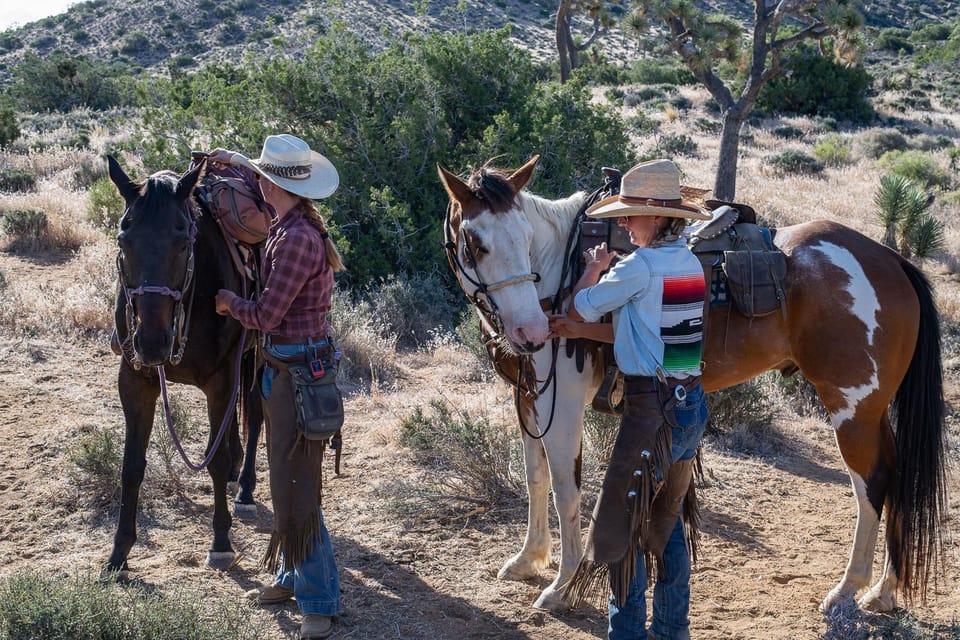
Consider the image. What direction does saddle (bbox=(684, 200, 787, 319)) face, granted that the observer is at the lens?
facing to the left of the viewer

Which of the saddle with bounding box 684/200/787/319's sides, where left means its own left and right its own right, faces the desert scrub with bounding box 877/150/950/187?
right

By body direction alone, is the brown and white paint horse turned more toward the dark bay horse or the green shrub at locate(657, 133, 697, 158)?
the dark bay horse

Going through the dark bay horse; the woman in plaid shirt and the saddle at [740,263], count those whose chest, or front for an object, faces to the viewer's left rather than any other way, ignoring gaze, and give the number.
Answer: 2

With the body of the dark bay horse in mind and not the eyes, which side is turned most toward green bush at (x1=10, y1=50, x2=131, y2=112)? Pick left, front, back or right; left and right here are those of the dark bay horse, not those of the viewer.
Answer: back

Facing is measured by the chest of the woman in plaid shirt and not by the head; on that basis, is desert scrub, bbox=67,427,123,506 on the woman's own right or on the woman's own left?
on the woman's own right

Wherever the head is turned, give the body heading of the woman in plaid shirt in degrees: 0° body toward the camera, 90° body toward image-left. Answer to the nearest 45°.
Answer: approximately 90°

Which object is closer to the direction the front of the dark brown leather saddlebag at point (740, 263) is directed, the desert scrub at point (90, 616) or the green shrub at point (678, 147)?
the desert scrub

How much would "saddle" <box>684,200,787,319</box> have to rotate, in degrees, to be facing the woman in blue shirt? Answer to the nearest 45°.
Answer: approximately 90° to its left

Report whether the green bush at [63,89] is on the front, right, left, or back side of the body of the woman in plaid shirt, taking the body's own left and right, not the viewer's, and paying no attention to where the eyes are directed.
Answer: right

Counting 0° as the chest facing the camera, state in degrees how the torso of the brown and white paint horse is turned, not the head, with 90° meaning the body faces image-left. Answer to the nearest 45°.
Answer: approximately 90°
